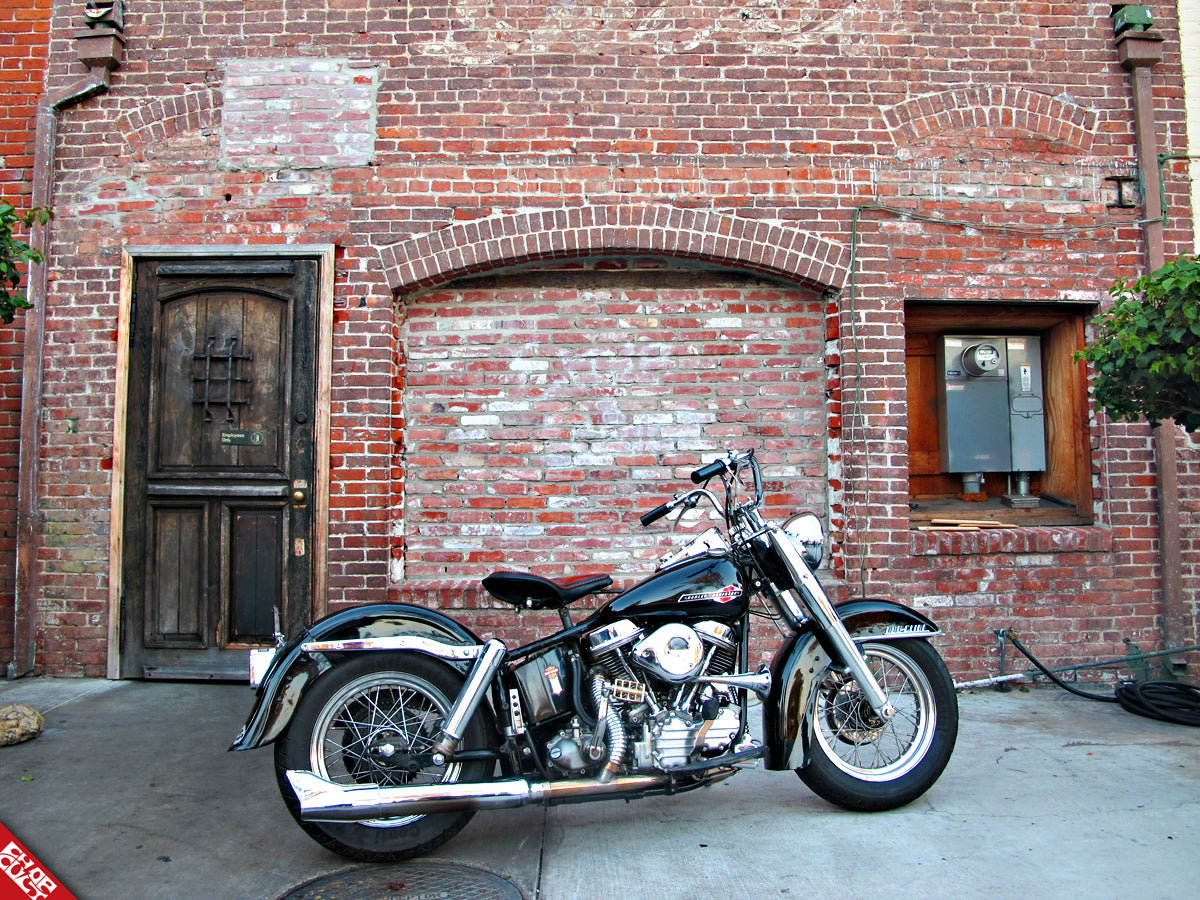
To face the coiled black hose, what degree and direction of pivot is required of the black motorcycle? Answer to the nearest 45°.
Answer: approximately 45° to its left

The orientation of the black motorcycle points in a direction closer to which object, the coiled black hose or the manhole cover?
the coiled black hose

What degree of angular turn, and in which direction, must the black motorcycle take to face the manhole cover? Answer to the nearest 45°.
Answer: approximately 180°

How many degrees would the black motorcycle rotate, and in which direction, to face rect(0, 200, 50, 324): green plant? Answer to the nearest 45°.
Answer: approximately 180°

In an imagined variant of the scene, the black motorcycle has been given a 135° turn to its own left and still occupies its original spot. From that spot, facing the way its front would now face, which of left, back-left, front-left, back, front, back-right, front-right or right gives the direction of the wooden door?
front

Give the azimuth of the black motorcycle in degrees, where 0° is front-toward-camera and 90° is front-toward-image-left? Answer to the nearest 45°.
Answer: approximately 270°

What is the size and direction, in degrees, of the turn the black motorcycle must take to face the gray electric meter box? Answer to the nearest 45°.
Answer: approximately 45° to its left

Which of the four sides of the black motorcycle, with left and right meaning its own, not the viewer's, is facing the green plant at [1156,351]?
front
